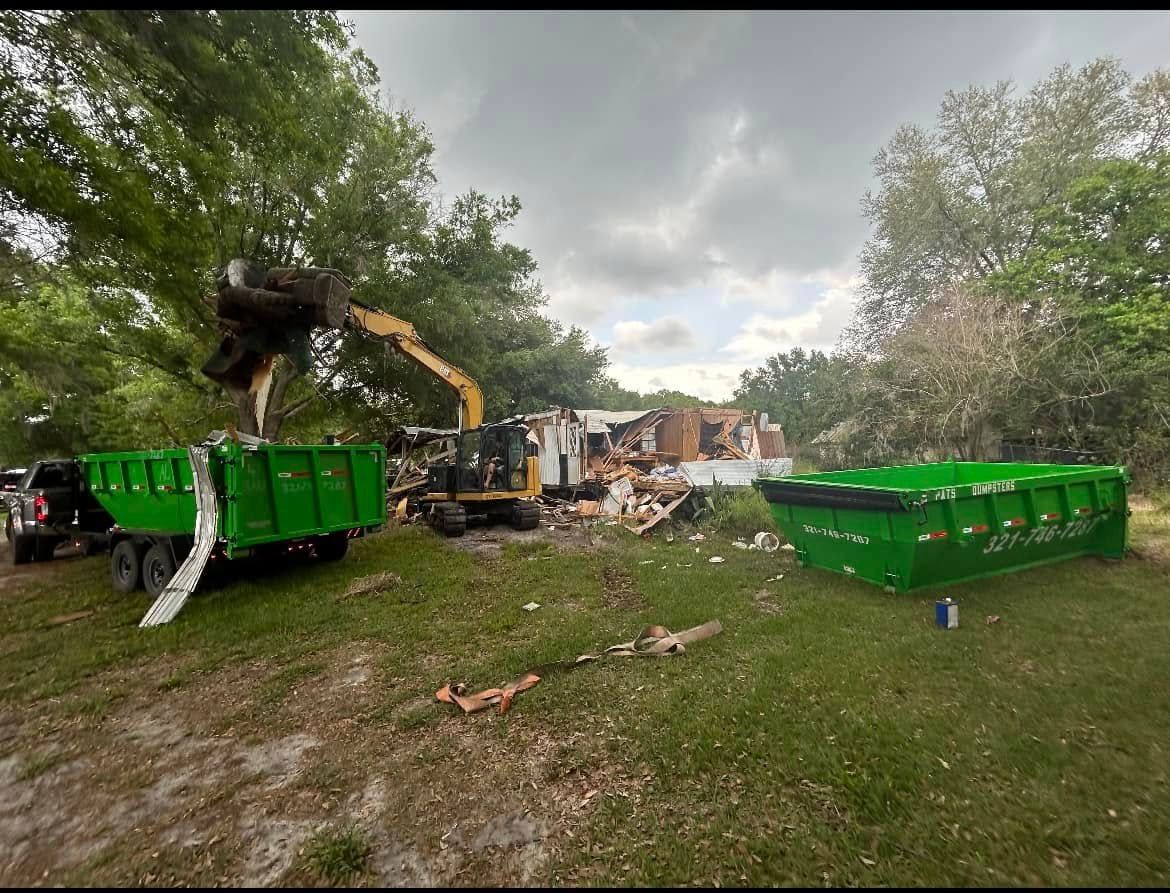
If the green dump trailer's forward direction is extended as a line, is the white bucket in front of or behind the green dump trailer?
behind

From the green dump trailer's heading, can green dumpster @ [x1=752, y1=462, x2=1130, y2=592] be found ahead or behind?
behind

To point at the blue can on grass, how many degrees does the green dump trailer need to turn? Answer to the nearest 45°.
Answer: approximately 180°

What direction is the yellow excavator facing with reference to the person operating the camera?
facing the viewer and to the left of the viewer

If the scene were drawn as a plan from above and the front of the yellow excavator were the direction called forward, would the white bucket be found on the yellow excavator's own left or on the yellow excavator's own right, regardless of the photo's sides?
on the yellow excavator's own left

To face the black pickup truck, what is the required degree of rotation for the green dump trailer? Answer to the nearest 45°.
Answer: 0° — it already faces it

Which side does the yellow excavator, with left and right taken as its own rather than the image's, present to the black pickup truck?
front

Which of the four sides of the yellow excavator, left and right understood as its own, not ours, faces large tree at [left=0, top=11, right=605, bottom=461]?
right

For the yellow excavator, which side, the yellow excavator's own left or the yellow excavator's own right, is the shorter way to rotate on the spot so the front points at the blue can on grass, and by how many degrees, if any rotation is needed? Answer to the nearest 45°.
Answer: approximately 90° to the yellow excavator's own left

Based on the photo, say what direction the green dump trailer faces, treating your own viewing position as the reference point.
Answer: facing away from the viewer and to the left of the viewer

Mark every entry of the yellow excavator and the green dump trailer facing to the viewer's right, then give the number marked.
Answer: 0

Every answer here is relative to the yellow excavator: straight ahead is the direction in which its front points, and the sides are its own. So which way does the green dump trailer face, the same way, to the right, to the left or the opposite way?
to the right
